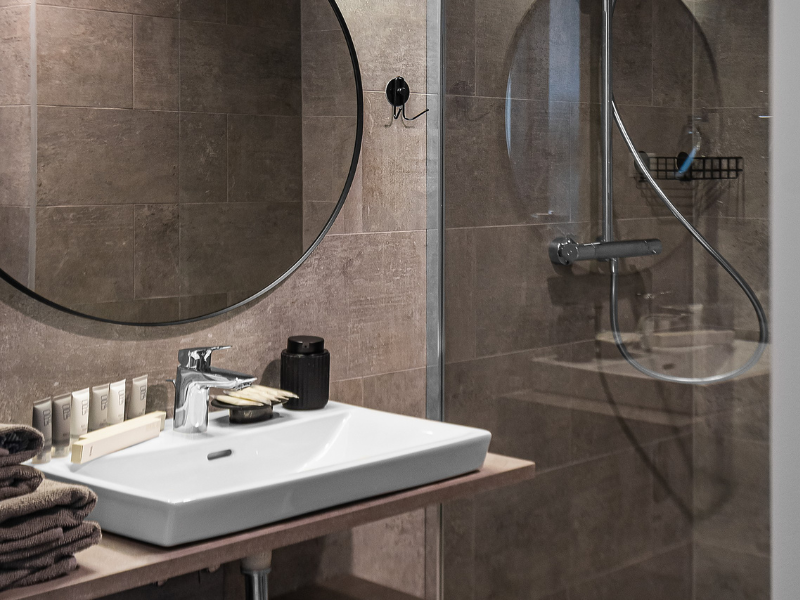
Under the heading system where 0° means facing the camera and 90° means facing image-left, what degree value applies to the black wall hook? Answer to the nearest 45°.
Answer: approximately 315°

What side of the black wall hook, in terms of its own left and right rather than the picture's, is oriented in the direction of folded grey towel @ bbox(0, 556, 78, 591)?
right

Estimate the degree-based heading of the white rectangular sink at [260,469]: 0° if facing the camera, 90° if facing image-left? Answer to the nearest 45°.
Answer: approximately 315°

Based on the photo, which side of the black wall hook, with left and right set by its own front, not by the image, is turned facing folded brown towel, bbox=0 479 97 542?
right

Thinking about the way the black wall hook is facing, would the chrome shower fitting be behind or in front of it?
in front

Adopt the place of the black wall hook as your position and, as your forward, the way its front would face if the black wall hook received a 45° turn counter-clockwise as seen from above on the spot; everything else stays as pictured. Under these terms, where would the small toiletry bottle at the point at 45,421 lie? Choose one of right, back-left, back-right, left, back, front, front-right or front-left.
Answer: back-right

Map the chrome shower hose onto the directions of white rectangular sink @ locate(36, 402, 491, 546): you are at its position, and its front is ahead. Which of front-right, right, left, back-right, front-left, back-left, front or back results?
front-left

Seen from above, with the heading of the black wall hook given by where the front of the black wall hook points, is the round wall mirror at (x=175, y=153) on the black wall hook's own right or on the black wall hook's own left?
on the black wall hook's own right
